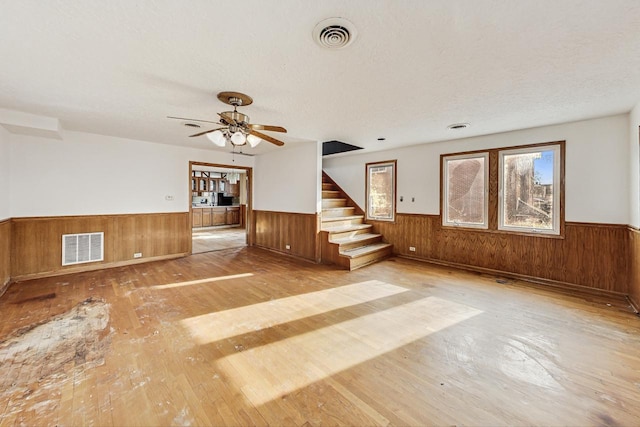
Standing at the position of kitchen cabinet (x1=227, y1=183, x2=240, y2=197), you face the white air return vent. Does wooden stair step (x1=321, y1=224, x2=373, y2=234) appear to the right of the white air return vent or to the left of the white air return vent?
left

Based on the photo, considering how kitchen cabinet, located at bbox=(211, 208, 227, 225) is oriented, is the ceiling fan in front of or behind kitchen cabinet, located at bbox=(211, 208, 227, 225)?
in front

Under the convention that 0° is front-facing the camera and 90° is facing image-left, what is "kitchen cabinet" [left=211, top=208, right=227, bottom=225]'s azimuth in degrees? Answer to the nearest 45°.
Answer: approximately 0°

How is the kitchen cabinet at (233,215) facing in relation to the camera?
toward the camera

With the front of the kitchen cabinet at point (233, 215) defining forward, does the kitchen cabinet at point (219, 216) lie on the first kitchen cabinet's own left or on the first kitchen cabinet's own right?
on the first kitchen cabinet's own right

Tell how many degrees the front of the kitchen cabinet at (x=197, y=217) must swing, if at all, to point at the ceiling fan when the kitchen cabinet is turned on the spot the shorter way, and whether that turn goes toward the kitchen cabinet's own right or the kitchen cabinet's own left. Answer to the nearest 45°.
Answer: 0° — it already faces it

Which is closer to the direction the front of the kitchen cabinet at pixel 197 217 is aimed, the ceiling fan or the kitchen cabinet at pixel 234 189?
the ceiling fan

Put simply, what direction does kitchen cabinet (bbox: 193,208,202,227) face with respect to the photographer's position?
facing the viewer

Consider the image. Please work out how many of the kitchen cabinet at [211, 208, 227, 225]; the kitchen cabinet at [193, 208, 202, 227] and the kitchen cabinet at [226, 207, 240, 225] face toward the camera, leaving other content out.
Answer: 3

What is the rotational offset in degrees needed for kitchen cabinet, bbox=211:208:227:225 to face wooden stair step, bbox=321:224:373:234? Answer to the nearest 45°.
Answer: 0° — it already faces it

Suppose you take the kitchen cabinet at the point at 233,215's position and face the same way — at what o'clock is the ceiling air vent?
The ceiling air vent is roughly at 12 o'clock from the kitchen cabinet.

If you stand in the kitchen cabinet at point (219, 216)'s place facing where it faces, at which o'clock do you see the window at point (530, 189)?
The window is roughly at 11 o'clock from the kitchen cabinet.

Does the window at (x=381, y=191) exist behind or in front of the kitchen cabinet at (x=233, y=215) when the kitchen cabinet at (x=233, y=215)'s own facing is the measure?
in front

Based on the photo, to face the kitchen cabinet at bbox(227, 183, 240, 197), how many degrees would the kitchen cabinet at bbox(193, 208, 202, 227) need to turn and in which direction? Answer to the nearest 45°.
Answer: approximately 135° to its left

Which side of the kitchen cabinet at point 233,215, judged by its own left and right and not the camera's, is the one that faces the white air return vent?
front
